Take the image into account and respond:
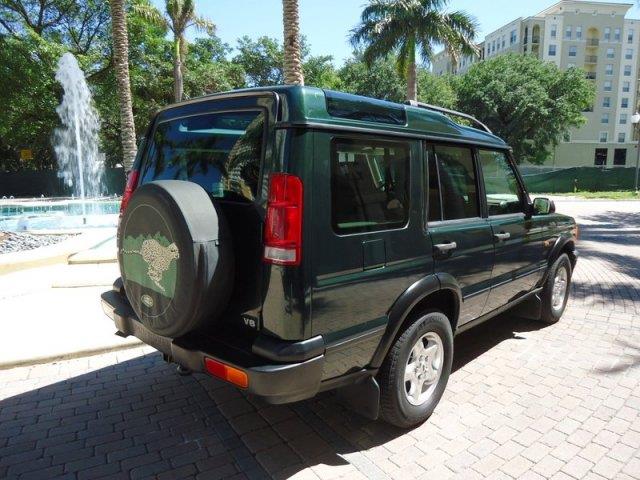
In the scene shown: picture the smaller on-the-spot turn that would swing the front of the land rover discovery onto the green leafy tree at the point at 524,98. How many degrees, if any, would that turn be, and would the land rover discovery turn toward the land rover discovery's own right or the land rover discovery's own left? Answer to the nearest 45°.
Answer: approximately 45° to the land rover discovery's own left

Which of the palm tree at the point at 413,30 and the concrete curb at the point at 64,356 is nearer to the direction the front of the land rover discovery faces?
the palm tree

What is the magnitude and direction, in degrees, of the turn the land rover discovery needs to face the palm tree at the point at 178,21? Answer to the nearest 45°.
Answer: approximately 45° to its left

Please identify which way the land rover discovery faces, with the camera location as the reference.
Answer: facing away from the viewer and to the right of the viewer

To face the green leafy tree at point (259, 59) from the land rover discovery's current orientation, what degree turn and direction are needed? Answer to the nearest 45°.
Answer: approximately 45° to its left

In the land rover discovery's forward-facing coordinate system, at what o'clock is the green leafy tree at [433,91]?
The green leafy tree is roughly at 11 o'clock from the land rover discovery.

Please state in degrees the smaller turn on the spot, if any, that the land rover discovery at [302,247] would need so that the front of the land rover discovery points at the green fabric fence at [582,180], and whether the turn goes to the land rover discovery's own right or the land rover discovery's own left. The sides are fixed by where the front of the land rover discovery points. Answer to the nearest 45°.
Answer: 0° — it already faces it
